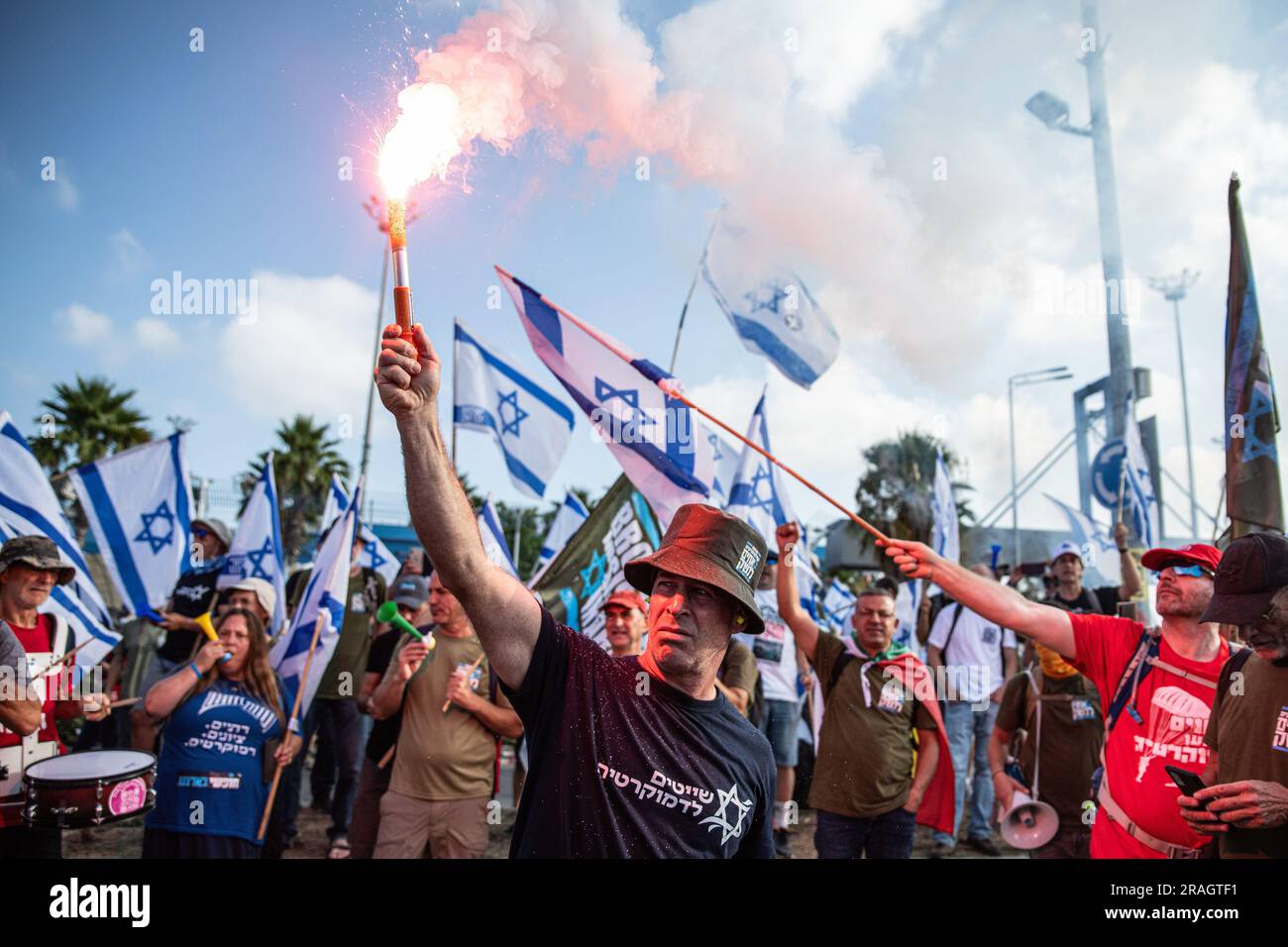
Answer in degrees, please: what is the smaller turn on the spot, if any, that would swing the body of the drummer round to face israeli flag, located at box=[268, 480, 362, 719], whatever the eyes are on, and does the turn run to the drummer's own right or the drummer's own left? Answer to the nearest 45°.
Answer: approximately 90° to the drummer's own left

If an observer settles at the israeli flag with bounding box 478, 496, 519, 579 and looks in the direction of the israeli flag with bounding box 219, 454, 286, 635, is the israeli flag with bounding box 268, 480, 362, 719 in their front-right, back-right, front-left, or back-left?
front-left

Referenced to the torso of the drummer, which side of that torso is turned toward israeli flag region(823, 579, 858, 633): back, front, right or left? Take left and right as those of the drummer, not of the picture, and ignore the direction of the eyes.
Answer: left

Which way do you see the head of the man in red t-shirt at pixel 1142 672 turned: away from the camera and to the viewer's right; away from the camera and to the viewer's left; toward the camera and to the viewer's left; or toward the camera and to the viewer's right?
toward the camera and to the viewer's left

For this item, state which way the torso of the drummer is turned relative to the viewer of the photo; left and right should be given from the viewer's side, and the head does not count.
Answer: facing the viewer and to the right of the viewer

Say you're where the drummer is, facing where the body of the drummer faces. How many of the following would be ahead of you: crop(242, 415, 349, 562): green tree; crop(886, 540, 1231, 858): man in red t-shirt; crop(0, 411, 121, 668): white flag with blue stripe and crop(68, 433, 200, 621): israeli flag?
1
